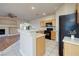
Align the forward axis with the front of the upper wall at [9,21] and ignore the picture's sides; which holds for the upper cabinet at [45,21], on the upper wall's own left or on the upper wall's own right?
on the upper wall's own left
